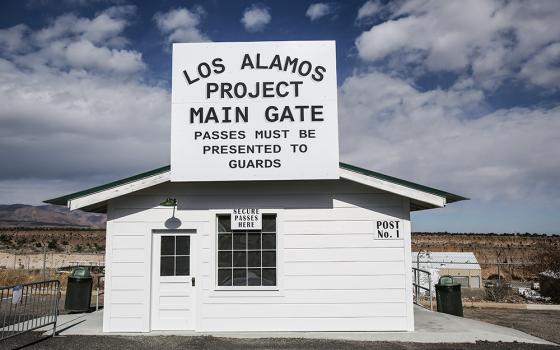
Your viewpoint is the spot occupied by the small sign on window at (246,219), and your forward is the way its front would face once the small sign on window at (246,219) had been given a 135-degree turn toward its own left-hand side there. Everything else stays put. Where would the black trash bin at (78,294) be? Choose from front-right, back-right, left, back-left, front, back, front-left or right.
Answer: left

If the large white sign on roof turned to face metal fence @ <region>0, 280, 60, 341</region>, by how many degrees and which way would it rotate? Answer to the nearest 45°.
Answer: approximately 90° to its right

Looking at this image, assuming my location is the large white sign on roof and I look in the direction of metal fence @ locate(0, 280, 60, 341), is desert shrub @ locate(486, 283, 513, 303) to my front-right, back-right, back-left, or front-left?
back-right

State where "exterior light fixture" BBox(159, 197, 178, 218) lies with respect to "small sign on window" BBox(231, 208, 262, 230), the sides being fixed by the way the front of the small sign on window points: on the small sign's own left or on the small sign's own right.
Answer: on the small sign's own right

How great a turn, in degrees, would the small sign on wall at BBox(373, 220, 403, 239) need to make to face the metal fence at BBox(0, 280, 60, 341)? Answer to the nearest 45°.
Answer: approximately 90° to its right

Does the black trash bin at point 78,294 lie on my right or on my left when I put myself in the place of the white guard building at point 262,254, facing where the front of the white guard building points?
on my right

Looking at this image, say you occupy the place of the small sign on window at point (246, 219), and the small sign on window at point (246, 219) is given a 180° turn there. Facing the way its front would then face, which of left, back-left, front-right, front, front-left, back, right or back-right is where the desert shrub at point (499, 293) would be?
front-right

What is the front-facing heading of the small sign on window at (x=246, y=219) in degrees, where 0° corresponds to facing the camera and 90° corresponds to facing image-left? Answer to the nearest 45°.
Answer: approximately 0°

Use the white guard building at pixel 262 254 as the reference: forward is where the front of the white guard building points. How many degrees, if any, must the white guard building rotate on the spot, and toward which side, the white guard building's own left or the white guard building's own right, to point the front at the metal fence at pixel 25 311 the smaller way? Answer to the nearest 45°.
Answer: approximately 90° to the white guard building's own right
